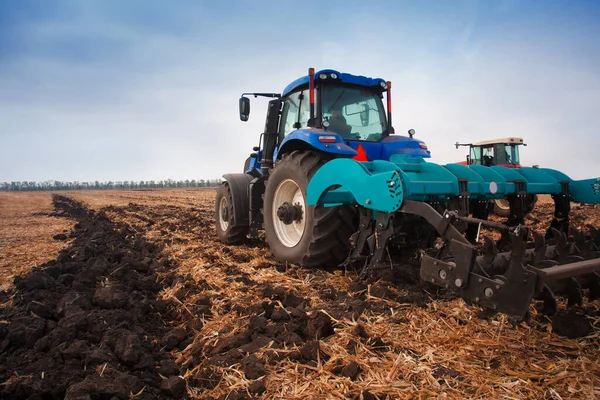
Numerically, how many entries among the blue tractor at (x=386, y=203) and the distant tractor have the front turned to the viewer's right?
0

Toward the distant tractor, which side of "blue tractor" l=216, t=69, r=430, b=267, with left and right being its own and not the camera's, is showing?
right

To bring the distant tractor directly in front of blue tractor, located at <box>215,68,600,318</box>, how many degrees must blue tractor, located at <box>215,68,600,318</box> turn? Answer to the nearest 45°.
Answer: approximately 45° to its right

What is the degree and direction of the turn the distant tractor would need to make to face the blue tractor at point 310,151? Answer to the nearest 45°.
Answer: approximately 135° to its left

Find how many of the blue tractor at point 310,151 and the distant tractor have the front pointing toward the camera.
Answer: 0

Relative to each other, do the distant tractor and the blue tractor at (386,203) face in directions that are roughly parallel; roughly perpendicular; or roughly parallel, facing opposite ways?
roughly parallel

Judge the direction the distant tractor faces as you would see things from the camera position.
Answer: facing away from the viewer and to the left of the viewer

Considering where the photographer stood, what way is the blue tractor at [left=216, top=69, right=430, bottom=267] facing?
facing away from the viewer and to the left of the viewer
